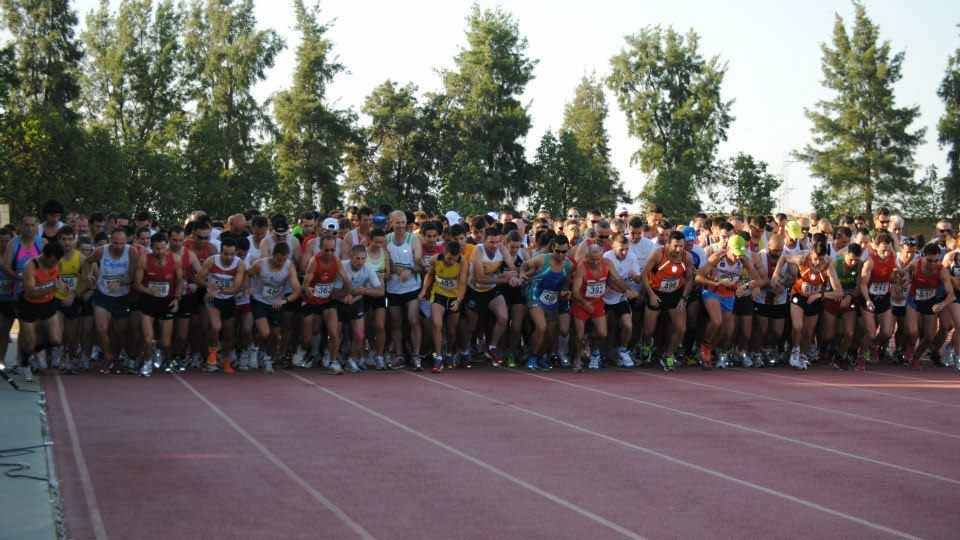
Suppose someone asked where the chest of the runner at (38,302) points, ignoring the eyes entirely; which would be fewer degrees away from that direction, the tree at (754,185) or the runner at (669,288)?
the runner

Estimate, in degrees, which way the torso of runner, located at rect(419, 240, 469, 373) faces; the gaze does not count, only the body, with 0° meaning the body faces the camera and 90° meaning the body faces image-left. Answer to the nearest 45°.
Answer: approximately 0°

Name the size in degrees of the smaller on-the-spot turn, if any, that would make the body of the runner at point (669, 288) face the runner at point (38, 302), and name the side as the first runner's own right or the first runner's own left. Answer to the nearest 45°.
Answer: approximately 45° to the first runner's own right

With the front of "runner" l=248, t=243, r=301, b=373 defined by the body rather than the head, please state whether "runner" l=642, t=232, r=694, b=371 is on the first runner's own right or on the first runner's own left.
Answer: on the first runner's own left

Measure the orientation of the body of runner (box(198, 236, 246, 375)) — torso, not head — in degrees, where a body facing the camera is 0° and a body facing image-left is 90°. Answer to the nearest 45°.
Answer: approximately 0°

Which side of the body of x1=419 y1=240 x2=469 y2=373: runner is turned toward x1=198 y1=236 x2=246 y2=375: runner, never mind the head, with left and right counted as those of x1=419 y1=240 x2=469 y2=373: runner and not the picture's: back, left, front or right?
right

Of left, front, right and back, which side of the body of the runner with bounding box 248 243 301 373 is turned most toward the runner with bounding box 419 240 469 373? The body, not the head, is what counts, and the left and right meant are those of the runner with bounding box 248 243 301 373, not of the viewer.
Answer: left

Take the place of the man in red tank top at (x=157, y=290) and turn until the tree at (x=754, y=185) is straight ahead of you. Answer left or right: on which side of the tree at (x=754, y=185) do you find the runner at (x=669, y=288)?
right

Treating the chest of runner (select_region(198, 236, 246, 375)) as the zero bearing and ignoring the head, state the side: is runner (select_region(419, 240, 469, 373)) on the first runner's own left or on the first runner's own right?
on the first runner's own left

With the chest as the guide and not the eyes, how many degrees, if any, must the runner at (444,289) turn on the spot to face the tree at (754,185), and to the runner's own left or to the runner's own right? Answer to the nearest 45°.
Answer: approximately 135° to the runner's own left
